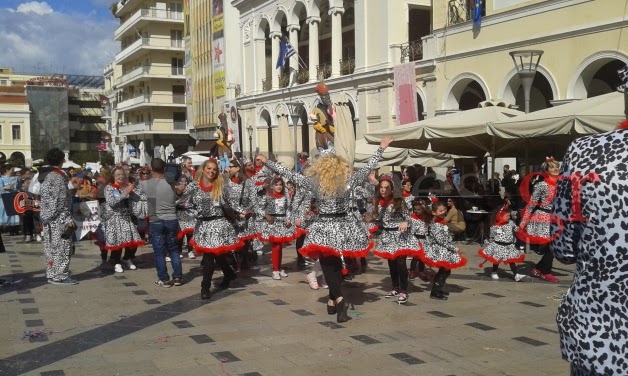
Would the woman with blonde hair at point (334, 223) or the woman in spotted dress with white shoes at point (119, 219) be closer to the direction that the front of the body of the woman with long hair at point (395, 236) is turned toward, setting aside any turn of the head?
the woman with blonde hair

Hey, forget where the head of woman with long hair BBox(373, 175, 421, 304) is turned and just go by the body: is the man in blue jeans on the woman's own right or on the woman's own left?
on the woman's own right

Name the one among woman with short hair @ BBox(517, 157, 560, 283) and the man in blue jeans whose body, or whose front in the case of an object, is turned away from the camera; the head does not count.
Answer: the man in blue jeans

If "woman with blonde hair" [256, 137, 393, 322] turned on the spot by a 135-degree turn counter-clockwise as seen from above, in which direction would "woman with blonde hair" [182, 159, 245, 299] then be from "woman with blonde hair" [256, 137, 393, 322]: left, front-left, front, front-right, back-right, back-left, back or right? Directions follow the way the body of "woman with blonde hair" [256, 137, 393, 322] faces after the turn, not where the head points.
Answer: right

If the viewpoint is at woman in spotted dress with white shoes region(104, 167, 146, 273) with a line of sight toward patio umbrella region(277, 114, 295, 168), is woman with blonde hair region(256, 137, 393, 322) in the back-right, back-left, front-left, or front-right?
back-right

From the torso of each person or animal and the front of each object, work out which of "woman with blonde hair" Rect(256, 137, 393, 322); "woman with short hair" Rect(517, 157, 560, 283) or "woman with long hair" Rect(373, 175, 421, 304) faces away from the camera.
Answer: the woman with blonde hair

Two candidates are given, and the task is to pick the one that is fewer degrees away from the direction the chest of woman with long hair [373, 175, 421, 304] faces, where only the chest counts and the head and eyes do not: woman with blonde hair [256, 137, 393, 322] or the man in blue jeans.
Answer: the woman with blonde hair

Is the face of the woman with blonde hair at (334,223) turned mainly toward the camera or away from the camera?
away from the camera

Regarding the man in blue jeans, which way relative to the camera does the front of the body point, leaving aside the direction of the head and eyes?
away from the camera

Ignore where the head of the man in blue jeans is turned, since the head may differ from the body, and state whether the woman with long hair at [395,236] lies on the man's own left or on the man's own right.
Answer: on the man's own right

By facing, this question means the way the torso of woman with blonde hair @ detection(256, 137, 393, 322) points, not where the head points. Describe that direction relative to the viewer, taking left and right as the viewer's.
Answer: facing away from the viewer

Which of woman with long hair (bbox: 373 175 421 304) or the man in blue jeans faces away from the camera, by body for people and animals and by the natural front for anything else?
the man in blue jeans

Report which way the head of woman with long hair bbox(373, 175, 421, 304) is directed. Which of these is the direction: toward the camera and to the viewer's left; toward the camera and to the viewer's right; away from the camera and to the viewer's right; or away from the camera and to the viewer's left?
toward the camera and to the viewer's left
